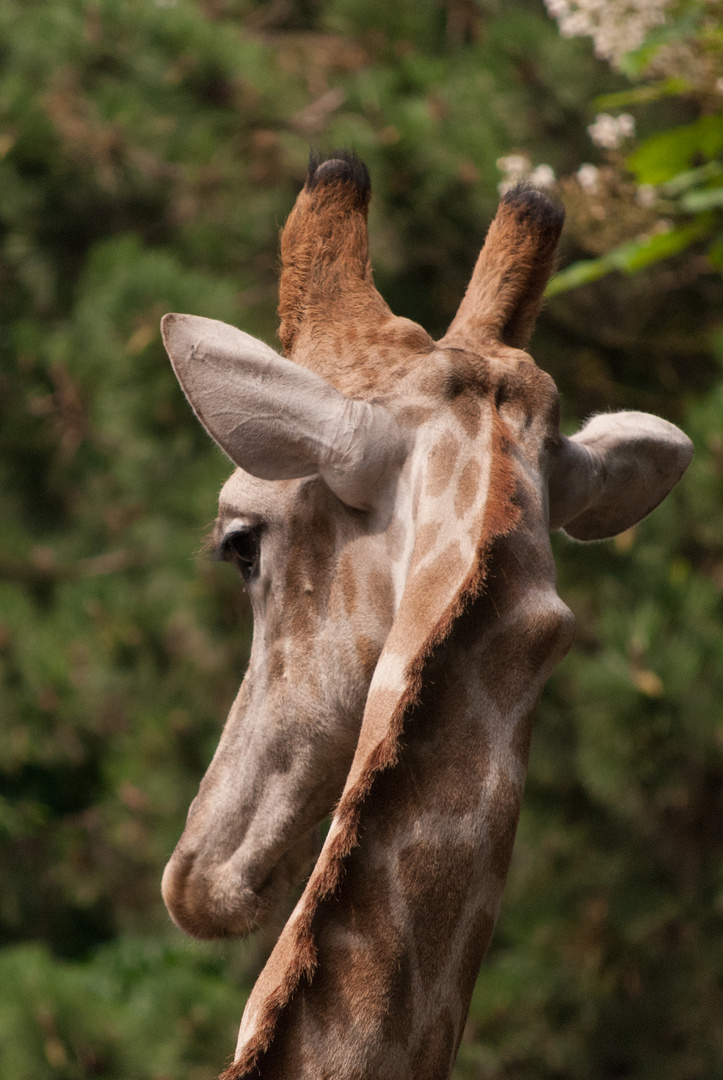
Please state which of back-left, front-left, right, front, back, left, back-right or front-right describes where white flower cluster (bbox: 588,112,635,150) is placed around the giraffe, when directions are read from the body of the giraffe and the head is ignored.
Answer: front-right

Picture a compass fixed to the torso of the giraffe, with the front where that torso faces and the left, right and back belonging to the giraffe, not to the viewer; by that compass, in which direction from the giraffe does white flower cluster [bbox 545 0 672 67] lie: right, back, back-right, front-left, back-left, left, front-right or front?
front-right
